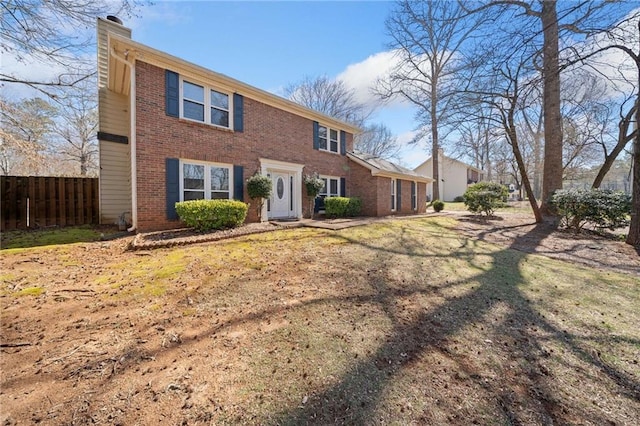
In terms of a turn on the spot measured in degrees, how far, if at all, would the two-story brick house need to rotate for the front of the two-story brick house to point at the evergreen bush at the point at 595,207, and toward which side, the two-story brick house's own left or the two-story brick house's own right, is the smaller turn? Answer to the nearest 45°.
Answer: approximately 45° to the two-story brick house's own left

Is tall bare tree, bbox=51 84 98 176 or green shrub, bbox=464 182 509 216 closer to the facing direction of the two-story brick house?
the green shrub

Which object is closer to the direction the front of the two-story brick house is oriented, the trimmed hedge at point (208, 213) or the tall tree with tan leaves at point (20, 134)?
the trimmed hedge

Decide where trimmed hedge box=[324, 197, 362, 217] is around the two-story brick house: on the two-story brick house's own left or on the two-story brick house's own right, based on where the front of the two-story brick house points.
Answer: on the two-story brick house's own left

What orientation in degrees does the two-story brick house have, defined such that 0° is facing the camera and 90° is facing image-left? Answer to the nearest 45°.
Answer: approximately 315°

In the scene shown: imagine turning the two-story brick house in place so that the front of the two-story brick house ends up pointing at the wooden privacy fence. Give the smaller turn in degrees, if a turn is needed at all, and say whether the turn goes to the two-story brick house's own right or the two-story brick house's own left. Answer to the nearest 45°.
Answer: approximately 135° to the two-story brick house's own right

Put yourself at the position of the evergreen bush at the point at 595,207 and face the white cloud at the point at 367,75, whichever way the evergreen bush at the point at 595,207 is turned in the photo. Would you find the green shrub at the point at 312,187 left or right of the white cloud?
left

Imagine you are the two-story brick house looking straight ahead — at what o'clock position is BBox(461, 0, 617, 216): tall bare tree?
The tall bare tree is roughly at 11 o'clock from the two-story brick house.

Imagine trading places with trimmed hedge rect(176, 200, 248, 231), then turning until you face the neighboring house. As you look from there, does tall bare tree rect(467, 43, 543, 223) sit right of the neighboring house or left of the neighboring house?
right

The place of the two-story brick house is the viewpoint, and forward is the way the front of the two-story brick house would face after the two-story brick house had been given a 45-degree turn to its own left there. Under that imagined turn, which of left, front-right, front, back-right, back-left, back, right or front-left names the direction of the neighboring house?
front-left

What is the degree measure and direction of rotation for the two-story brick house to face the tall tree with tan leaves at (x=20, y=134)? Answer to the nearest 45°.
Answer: approximately 135° to its right

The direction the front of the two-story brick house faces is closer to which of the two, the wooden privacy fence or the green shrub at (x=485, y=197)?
the green shrub

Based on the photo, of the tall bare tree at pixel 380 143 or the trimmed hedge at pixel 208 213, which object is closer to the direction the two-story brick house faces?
the trimmed hedge
